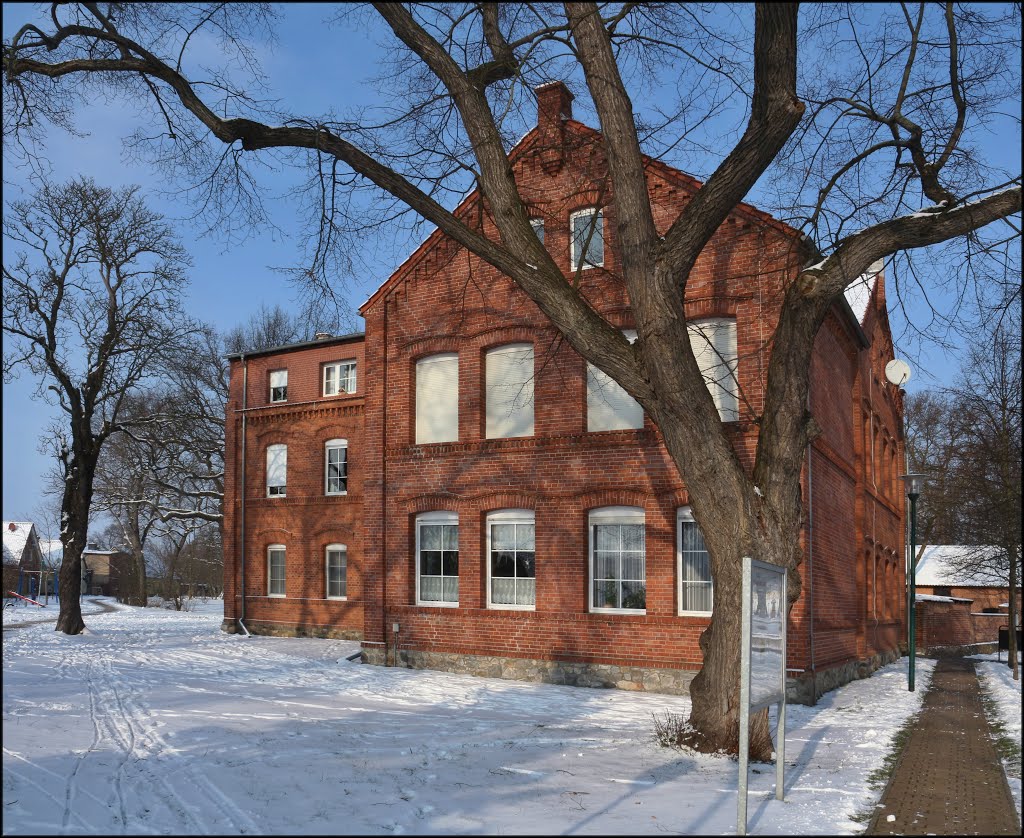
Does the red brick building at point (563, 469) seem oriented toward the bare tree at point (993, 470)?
no

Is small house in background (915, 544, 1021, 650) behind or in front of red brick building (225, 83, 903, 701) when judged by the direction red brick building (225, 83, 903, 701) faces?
behind

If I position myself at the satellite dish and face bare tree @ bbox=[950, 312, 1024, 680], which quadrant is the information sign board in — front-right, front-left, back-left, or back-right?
back-right

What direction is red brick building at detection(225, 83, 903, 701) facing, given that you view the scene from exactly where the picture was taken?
facing the viewer

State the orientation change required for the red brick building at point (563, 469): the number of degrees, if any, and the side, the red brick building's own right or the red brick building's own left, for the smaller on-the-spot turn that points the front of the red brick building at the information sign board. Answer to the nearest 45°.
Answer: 0° — it already faces it

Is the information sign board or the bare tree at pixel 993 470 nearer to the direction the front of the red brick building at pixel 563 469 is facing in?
the information sign board

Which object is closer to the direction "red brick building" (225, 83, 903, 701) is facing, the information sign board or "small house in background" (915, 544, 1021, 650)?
the information sign board
